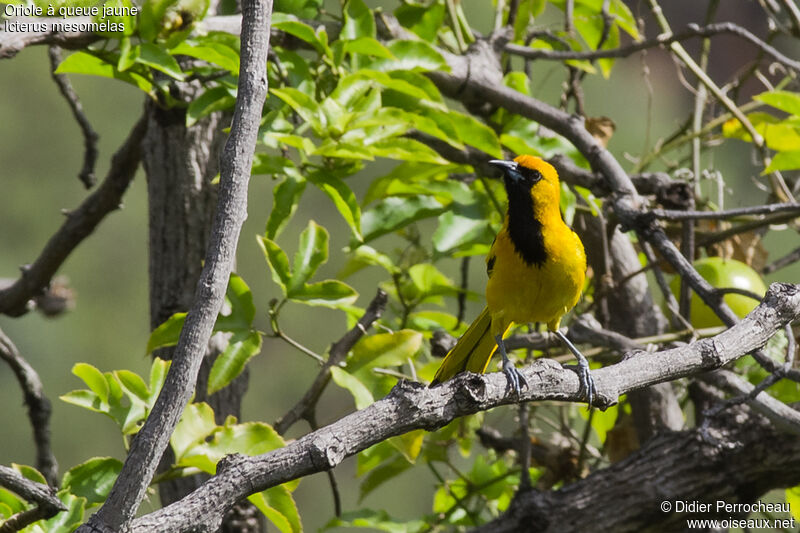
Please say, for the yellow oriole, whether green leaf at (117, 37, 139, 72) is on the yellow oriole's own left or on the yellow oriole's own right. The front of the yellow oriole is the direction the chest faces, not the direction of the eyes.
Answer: on the yellow oriole's own right

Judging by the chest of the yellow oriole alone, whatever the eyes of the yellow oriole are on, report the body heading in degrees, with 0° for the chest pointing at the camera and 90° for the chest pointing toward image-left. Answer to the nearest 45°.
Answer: approximately 0°

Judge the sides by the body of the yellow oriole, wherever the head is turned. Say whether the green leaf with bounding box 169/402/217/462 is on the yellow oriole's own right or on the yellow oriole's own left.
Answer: on the yellow oriole's own right

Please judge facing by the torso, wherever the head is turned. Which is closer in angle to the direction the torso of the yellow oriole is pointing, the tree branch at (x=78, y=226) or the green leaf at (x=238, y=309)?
the green leaf

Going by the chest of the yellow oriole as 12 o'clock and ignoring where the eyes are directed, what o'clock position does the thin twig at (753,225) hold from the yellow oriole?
The thin twig is roughly at 8 o'clock from the yellow oriole.

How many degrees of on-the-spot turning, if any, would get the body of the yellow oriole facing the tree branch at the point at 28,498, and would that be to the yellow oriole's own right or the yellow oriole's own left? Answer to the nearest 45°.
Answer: approximately 45° to the yellow oriole's own right

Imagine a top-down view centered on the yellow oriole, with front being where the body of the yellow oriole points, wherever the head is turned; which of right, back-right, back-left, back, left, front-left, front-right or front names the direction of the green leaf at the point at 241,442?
front-right

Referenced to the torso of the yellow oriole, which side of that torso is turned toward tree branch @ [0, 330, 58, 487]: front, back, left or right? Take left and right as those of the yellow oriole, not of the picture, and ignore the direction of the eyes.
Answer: right

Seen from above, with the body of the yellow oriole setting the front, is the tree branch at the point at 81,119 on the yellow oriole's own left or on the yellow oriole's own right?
on the yellow oriole's own right
